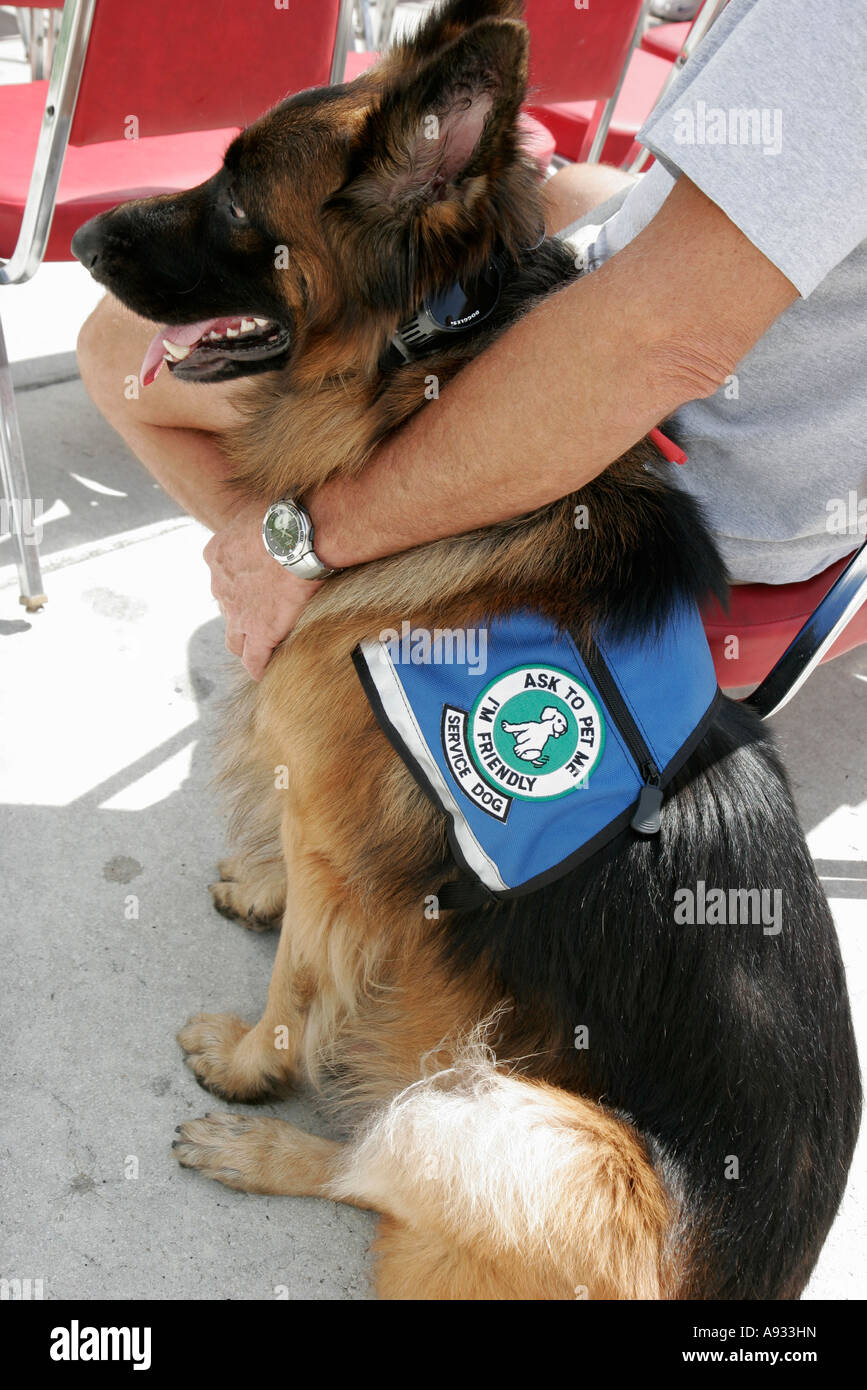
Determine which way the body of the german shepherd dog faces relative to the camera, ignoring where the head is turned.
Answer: to the viewer's left

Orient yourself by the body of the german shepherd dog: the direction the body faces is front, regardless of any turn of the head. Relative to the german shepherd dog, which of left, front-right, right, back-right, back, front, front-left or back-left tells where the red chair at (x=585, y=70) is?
right

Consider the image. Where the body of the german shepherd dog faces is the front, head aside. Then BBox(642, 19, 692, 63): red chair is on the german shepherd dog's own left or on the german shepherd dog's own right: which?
on the german shepherd dog's own right

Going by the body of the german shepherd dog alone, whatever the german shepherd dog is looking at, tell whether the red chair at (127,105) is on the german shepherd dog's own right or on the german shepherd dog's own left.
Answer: on the german shepherd dog's own right
